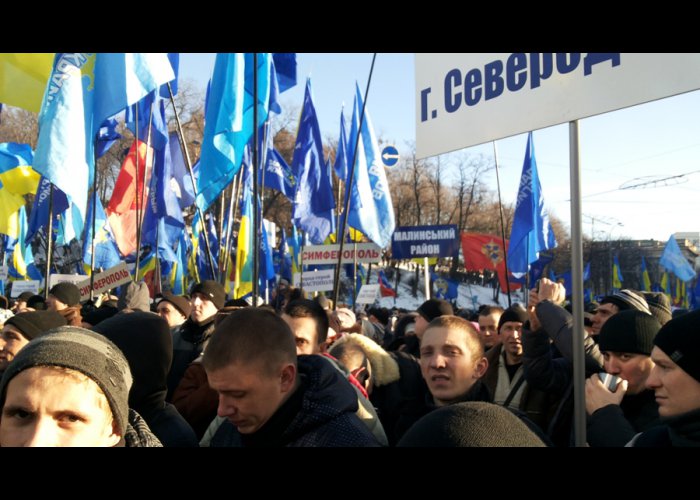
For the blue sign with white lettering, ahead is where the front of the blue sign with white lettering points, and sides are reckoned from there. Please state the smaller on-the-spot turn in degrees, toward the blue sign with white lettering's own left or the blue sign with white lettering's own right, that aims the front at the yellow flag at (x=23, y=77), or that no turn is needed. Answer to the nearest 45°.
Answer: approximately 45° to the blue sign with white lettering's own right

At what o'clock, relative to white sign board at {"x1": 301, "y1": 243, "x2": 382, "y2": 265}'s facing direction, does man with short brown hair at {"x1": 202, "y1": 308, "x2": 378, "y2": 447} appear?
The man with short brown hair is roughly at 12 o'clock from the white sign board.

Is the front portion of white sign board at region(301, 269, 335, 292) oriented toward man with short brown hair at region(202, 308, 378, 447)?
yes

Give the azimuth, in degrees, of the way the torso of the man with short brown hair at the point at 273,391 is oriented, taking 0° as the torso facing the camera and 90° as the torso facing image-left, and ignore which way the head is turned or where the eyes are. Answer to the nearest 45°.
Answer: approximately 45°

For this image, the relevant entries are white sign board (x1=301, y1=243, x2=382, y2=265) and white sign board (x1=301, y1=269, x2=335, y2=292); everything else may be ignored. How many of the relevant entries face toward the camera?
2

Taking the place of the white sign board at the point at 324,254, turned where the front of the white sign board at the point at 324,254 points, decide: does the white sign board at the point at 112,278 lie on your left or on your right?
on your right
